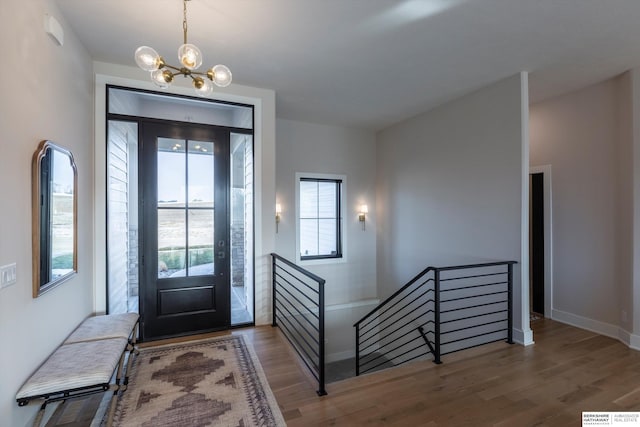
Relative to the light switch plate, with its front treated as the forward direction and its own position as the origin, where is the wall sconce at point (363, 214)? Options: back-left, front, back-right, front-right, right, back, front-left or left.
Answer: front-left

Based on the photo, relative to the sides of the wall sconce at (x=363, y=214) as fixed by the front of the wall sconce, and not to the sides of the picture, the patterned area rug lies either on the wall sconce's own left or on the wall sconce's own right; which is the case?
on the wall sconce's own right

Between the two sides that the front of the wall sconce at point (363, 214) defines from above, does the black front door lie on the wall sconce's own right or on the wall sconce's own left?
on the wall sconce's own right

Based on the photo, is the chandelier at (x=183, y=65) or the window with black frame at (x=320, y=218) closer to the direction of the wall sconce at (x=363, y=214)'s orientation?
the chandelier

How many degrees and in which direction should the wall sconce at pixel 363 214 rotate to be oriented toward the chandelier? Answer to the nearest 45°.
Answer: approximately 45° to its right

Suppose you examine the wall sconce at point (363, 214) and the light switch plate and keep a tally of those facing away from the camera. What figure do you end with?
0

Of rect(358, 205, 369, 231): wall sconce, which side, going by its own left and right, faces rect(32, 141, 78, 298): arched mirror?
right

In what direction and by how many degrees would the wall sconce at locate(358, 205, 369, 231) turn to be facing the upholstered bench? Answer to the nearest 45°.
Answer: approximately 90° to its right

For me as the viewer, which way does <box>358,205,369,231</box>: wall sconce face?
facing the viewer and to the right of the viewer

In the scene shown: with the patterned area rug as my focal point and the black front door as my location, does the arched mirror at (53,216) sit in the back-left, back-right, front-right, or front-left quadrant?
front-right

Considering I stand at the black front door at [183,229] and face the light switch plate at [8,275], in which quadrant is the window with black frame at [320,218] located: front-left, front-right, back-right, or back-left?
back-left

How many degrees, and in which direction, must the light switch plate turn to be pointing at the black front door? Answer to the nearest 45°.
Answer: approximately 90° to its left
